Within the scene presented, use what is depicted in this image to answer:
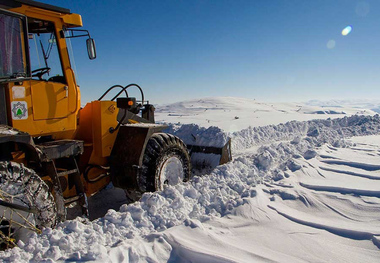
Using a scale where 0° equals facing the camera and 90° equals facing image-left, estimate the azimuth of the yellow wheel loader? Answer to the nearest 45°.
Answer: approximately 225°
